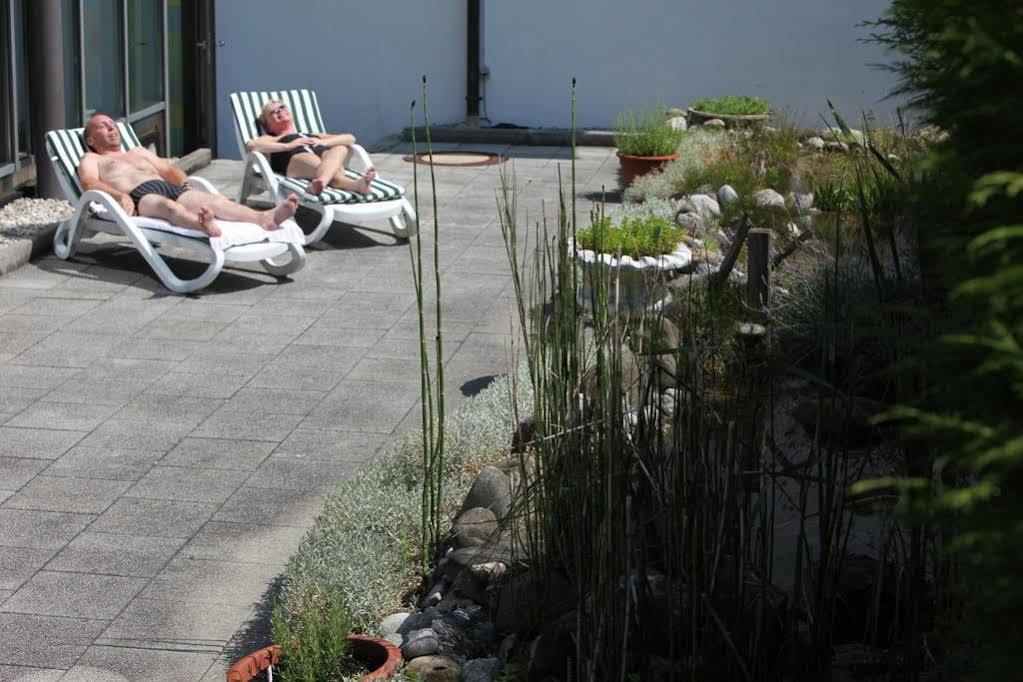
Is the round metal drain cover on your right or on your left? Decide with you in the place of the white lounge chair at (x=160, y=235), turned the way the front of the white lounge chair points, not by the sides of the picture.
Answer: on your left

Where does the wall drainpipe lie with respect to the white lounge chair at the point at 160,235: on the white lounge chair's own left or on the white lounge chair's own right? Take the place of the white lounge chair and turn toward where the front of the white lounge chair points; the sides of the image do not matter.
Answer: on the white lounge chair's own left

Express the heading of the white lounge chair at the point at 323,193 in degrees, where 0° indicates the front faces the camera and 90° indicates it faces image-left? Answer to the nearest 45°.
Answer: approximately 315°

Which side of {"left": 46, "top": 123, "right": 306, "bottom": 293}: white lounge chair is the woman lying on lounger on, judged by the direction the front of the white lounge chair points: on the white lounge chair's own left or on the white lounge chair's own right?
on the white lounge chair's own left

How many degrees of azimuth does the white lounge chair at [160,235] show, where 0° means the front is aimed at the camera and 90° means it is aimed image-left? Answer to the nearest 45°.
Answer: approximately 315°

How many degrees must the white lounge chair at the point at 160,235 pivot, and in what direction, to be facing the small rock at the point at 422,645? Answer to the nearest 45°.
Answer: approximately 45° to its right

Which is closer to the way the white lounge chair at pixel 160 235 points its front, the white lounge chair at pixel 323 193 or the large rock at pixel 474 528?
the large rock

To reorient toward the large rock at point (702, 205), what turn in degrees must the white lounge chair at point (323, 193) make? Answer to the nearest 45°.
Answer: approximately 45° to its left
